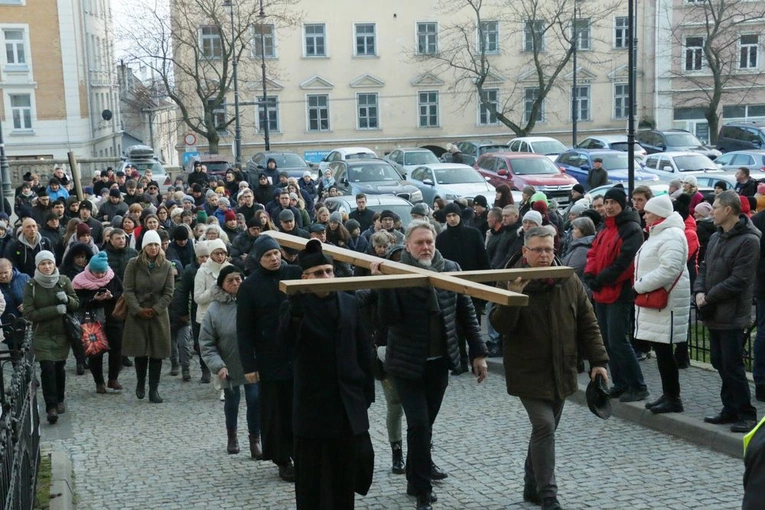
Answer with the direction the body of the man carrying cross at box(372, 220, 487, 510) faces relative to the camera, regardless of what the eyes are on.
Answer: toward the camera

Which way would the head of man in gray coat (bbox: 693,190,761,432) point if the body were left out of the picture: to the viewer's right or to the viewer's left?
to the viewer's left

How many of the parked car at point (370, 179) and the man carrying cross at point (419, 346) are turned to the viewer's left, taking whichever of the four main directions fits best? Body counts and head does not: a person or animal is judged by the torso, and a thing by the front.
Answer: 0

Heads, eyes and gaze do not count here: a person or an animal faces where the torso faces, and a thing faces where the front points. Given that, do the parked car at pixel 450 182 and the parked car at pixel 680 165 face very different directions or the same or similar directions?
same or similar directions

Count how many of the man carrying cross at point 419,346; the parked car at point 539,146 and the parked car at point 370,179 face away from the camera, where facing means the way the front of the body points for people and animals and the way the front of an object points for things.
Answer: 0

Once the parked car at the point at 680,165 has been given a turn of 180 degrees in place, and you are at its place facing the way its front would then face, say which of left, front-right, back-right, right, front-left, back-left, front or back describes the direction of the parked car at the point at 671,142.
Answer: front-right

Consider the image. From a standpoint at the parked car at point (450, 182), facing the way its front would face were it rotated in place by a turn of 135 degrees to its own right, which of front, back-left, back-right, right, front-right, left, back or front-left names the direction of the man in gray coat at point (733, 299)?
left

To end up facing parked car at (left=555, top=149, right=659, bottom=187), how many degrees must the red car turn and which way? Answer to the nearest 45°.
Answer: approximately 90° to its left

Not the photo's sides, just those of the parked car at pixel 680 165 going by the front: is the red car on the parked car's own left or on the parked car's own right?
on the parked car's own right

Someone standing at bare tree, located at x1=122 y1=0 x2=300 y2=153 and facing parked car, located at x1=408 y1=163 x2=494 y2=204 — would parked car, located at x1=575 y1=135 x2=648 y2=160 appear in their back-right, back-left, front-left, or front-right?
front-left

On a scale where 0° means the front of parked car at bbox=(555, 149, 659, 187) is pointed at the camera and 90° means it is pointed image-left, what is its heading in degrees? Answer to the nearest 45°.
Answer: approximately 315°
